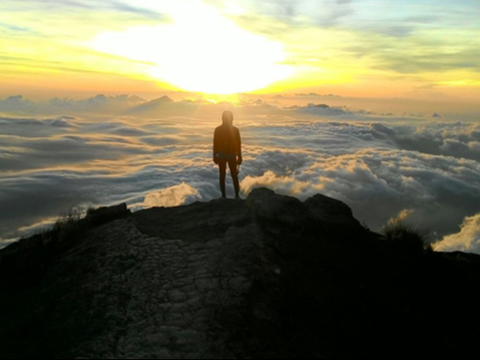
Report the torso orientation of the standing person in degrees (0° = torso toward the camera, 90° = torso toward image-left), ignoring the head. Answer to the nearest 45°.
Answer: approximately 180°
